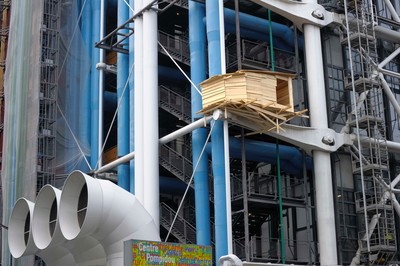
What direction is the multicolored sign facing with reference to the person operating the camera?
facing the viewer and to the right of the viewer

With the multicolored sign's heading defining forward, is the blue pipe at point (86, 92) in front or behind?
behind

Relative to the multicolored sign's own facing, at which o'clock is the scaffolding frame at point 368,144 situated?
The scaffolding frame is roughly at 9 o'clock from the multicolored sign.

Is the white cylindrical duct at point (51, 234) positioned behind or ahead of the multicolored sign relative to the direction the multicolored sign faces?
behind

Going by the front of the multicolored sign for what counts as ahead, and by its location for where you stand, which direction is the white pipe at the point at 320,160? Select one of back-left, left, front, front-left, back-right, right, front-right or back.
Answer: left

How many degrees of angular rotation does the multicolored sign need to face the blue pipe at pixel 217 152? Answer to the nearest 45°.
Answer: approximately 135° to its left

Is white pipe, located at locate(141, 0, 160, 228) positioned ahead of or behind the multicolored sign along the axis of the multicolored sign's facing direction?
behind

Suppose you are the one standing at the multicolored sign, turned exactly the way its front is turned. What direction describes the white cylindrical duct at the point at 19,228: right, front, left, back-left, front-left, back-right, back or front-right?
back
